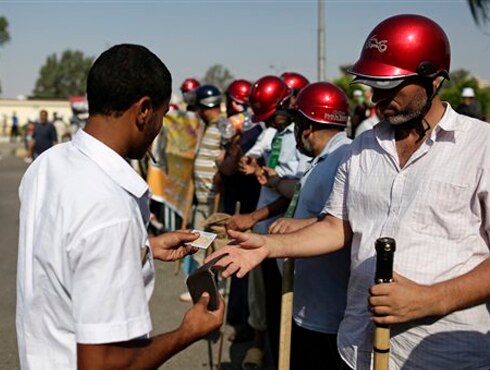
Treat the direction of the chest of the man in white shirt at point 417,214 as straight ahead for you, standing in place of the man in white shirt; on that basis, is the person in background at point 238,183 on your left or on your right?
on your right

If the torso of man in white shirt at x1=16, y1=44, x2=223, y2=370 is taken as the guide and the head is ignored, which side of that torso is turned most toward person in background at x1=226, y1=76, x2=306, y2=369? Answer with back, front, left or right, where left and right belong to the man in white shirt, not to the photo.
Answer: front

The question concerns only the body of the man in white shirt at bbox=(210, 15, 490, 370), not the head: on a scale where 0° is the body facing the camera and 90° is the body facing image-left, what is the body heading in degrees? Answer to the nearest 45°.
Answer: approximately 45°

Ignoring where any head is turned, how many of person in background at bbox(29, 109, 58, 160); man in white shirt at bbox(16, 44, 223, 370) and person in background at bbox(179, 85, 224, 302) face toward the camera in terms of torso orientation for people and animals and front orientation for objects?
1

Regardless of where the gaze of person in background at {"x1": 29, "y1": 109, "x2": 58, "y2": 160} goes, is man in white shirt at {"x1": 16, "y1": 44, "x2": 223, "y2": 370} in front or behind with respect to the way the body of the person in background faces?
in front

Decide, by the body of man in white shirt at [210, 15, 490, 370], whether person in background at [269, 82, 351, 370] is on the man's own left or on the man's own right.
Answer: on the man's own right

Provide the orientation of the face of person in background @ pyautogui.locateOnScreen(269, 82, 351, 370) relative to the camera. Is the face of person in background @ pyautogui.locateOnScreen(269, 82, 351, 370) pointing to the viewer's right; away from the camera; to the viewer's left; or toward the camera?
to the viewer's left

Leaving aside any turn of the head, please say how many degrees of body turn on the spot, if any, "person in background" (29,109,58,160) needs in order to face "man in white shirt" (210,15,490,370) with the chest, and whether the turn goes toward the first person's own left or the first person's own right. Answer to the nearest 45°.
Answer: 0° — they already face them

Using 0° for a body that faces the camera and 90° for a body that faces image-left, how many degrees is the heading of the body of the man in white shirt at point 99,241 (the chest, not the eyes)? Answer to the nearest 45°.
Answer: approximately 225°

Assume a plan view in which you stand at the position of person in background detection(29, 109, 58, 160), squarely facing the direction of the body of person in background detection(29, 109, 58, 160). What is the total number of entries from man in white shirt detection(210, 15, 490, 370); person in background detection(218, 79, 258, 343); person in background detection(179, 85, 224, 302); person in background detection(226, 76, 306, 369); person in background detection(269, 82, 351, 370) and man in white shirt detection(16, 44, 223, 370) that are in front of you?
6

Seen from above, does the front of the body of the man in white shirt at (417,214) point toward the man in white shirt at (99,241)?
yes
